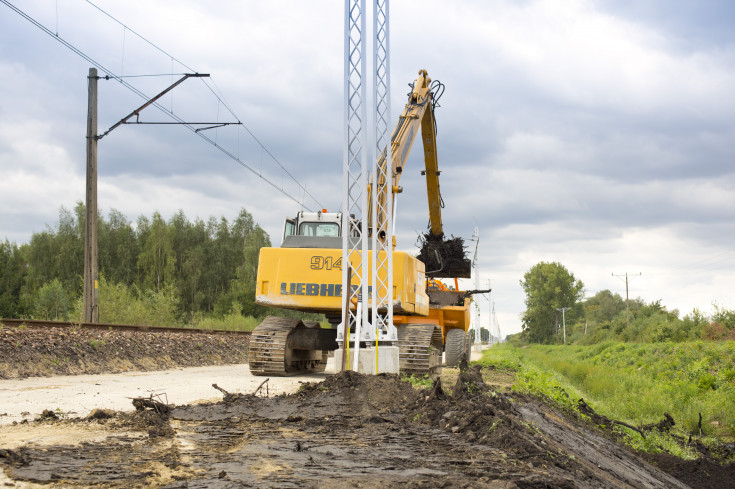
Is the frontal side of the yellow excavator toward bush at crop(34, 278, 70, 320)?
no

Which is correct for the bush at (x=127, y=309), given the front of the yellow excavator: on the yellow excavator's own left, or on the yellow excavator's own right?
on the yellow excavator's own left

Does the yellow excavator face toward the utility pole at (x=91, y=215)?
no

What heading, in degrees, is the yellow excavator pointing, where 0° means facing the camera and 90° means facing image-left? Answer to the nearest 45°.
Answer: approximately 225°

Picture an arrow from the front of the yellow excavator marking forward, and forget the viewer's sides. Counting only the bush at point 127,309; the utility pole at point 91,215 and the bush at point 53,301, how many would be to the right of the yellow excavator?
0
